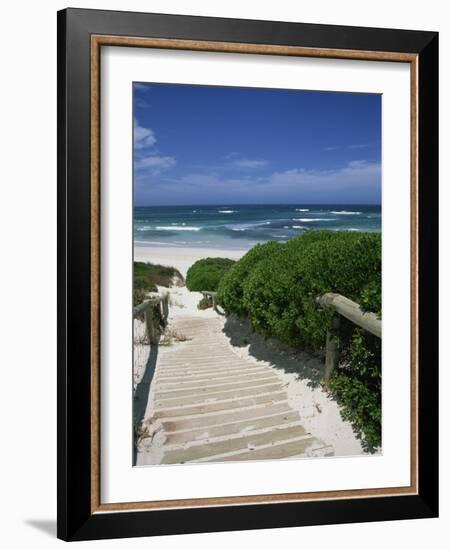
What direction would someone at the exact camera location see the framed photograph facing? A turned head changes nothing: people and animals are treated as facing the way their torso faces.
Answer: facing the viewer and to the right of the viewer
